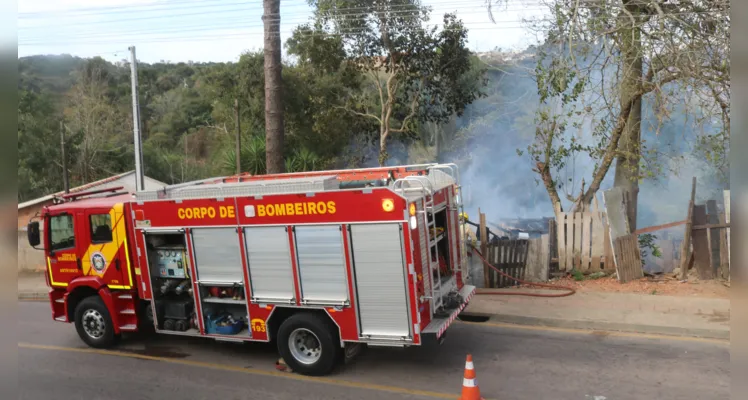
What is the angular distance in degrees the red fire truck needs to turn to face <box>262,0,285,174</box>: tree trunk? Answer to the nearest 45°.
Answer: approximately 45° to its right

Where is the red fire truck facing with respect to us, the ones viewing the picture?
facing away from the viewer and to the left of the viewer

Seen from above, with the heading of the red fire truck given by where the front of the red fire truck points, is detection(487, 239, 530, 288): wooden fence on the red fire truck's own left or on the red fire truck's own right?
on the red fire truck's own right

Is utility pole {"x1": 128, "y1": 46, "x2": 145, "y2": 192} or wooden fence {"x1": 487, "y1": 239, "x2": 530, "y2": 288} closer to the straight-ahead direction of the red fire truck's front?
the utility pole

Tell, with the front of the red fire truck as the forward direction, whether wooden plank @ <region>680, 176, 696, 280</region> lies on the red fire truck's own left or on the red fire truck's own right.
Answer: on the red fire truck's own right

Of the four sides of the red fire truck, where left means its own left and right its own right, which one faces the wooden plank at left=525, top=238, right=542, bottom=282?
right
